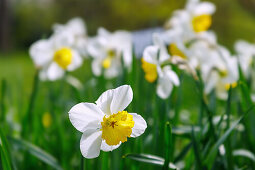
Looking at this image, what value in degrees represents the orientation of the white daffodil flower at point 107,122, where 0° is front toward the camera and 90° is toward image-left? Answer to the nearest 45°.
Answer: approximately 315°

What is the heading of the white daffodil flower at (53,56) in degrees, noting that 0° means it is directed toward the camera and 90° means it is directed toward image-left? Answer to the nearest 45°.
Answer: approximately 315°

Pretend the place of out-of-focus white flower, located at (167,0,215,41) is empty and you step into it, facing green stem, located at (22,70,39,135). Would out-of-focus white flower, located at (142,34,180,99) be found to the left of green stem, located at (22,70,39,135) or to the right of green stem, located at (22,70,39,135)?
left
